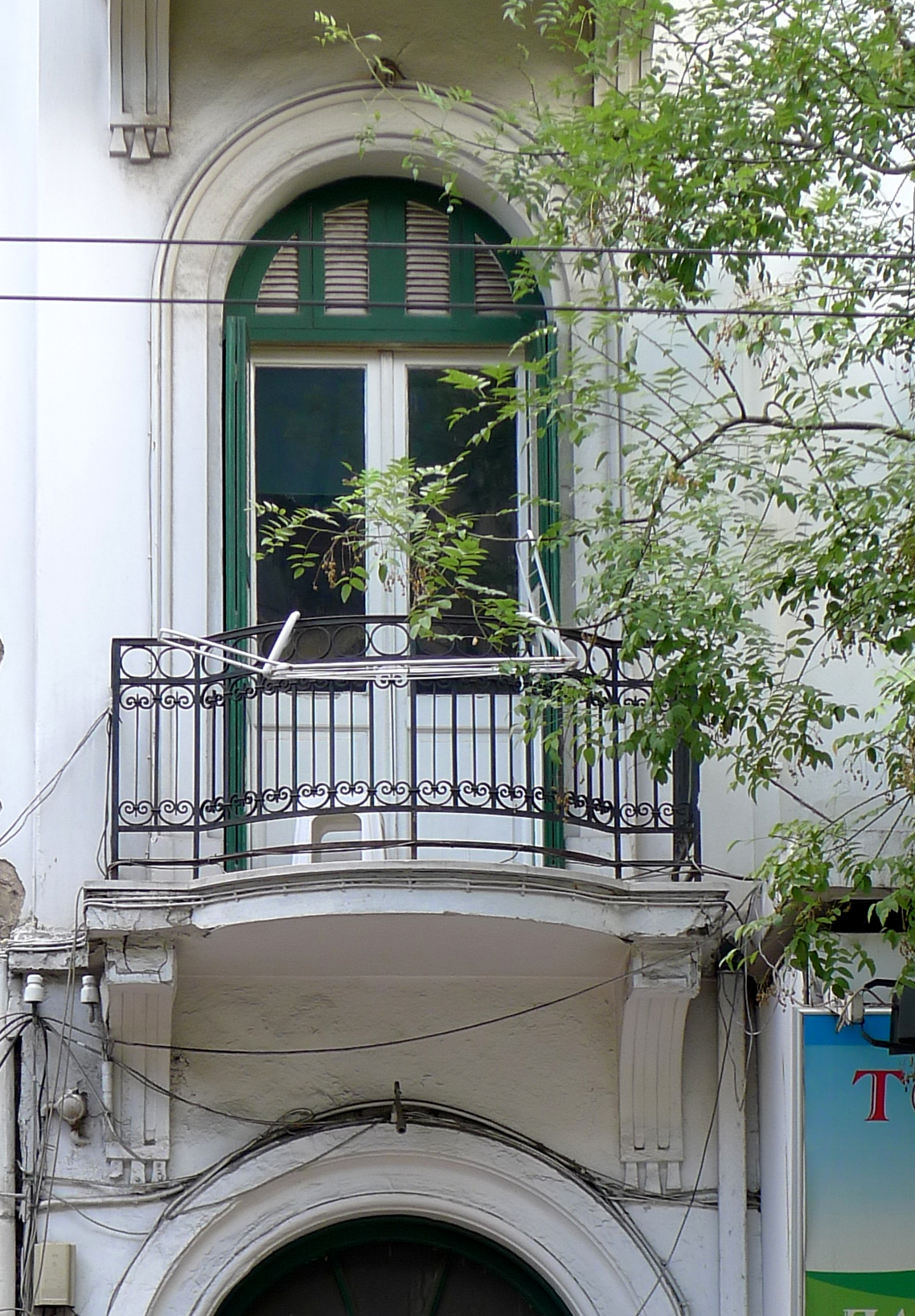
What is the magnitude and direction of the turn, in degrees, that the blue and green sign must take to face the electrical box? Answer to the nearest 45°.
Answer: approximately 90° to its right

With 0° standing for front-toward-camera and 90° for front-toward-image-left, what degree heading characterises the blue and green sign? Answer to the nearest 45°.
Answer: approximately 0°

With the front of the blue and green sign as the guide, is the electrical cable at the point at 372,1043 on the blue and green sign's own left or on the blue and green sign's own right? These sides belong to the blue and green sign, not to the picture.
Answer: on the blue and green sign's own right

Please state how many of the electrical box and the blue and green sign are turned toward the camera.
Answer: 2

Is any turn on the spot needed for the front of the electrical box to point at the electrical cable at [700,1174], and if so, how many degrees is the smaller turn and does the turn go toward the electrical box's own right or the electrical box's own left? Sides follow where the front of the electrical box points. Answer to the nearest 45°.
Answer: approximately 90° to the electrical box's own left

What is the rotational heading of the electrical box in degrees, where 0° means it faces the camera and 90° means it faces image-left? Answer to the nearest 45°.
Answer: approximately 0°

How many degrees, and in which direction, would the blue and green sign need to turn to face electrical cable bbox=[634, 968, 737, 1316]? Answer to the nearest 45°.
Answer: approximately 135° to its right

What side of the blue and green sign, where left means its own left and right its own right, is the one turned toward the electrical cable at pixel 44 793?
right

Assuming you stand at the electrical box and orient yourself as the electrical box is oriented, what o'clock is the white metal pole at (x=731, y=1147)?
The white metal pole is roughly at 9 o'clock from the electrical box.

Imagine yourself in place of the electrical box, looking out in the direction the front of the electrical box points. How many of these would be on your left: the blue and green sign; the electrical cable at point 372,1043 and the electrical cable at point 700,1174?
3
